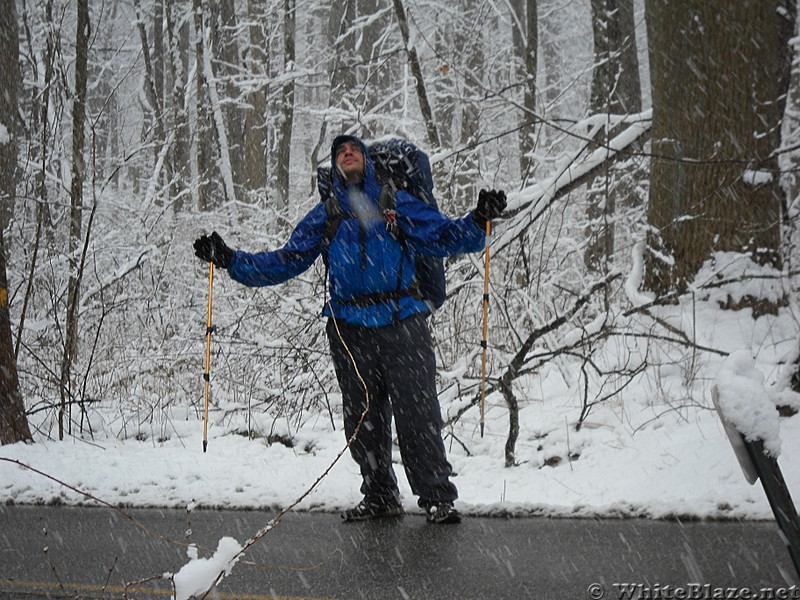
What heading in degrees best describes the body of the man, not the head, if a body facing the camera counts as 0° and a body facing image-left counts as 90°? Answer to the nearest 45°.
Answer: approximately 0°
